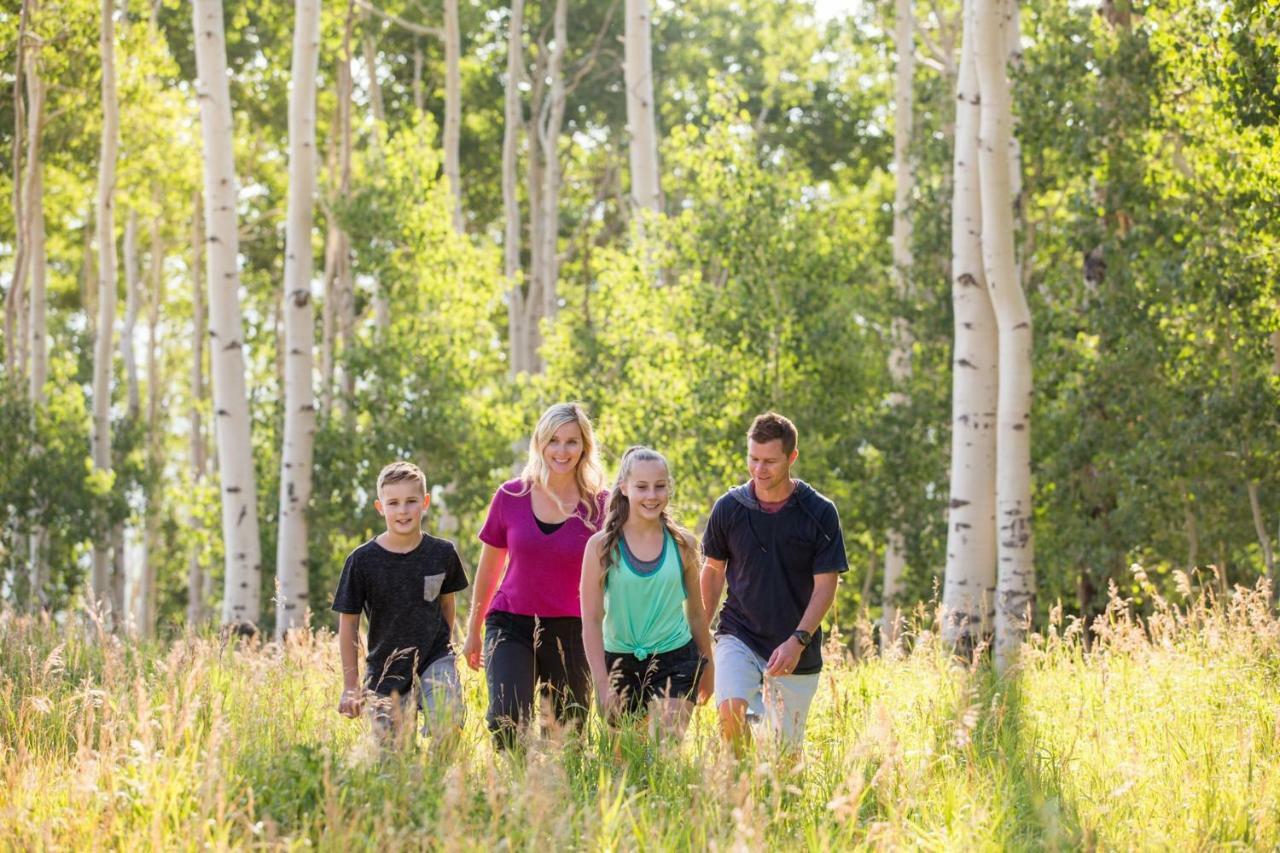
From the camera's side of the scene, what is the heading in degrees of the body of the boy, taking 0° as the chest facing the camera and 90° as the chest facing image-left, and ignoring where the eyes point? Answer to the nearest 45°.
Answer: approximately 0°

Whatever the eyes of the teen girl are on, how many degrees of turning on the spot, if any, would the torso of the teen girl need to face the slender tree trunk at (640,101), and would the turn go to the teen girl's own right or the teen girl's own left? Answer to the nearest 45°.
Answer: approximately 180°

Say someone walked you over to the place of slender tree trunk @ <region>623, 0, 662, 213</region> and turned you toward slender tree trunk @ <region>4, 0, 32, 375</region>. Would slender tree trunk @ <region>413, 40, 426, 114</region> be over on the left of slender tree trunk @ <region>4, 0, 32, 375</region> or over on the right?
right

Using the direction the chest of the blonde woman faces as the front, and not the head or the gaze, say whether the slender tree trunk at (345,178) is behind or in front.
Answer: behind

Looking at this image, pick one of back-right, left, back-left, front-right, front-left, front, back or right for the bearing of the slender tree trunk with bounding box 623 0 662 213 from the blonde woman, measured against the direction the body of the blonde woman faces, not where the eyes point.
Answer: back

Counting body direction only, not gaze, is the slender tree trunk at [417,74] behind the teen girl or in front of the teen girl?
behind

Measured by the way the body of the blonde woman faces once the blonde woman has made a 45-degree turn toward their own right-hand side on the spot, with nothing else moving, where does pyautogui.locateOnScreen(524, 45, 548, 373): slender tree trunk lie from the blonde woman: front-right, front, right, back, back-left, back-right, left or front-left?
back-right

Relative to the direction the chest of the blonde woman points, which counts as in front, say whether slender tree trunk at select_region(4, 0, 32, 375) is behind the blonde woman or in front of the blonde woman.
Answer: behind

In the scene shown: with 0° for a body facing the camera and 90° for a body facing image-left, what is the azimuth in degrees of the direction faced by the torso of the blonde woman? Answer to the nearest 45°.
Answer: approximately 0°

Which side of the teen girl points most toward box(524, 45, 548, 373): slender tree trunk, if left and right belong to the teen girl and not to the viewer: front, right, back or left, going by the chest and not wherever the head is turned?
back

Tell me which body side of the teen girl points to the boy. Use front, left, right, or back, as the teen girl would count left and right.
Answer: right

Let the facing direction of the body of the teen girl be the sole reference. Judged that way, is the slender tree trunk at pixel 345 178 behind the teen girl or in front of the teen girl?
behind

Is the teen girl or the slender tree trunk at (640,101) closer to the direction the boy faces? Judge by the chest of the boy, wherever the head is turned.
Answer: the teen girl
